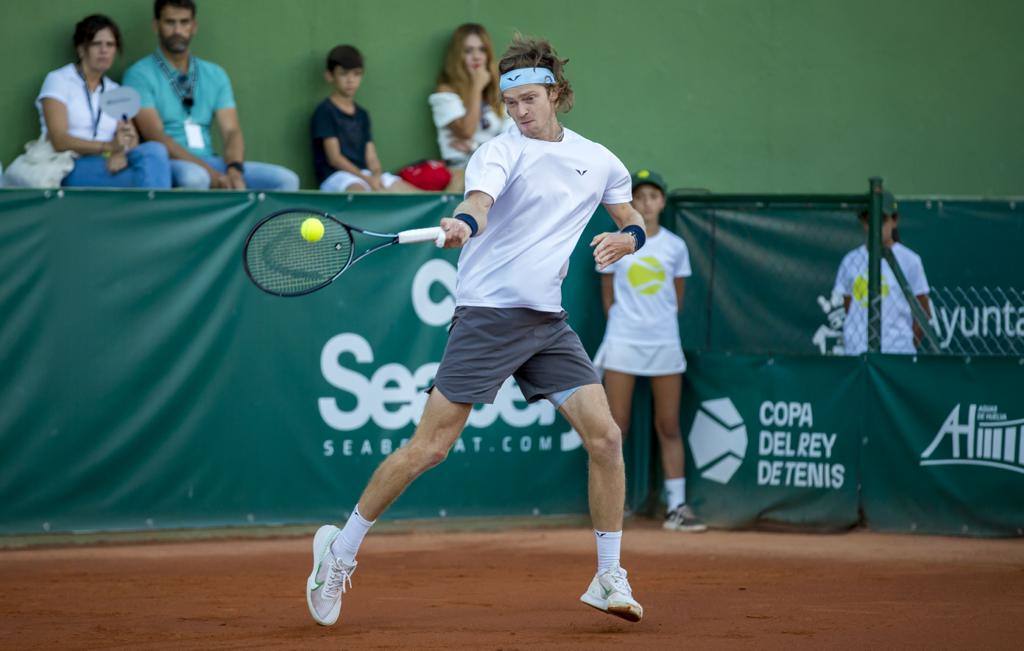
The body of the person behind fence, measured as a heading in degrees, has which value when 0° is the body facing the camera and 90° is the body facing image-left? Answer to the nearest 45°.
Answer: approximately 0°

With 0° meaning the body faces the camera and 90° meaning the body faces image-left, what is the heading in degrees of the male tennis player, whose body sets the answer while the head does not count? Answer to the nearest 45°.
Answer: approximately 0°

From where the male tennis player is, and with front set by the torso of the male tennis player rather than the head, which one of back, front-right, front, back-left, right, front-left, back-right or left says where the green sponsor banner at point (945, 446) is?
back-left

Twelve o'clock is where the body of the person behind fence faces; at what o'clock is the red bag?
The red bag is roughly at 3 o'clock from the person behind fence.

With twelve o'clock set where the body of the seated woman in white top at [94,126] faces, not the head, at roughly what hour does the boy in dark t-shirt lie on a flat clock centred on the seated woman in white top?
The boy in dark t-shirt is roughly at 10 o'clock from the seated woman in white top.

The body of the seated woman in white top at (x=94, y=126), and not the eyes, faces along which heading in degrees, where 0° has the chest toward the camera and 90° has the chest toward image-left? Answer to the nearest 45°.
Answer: approximately 315°

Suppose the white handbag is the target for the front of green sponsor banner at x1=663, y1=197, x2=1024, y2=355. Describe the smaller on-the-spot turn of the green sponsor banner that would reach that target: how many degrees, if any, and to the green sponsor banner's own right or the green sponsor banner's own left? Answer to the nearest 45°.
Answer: approximately 45° to the green sponsor banner's own right

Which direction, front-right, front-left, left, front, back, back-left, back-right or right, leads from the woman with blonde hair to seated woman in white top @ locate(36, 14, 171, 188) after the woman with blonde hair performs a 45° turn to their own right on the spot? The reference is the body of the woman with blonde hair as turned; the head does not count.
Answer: front-right

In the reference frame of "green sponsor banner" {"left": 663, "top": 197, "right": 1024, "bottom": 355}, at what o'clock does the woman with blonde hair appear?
The woman with blonde hair is roughly at 3 o'clock from the green sponsor banner.
